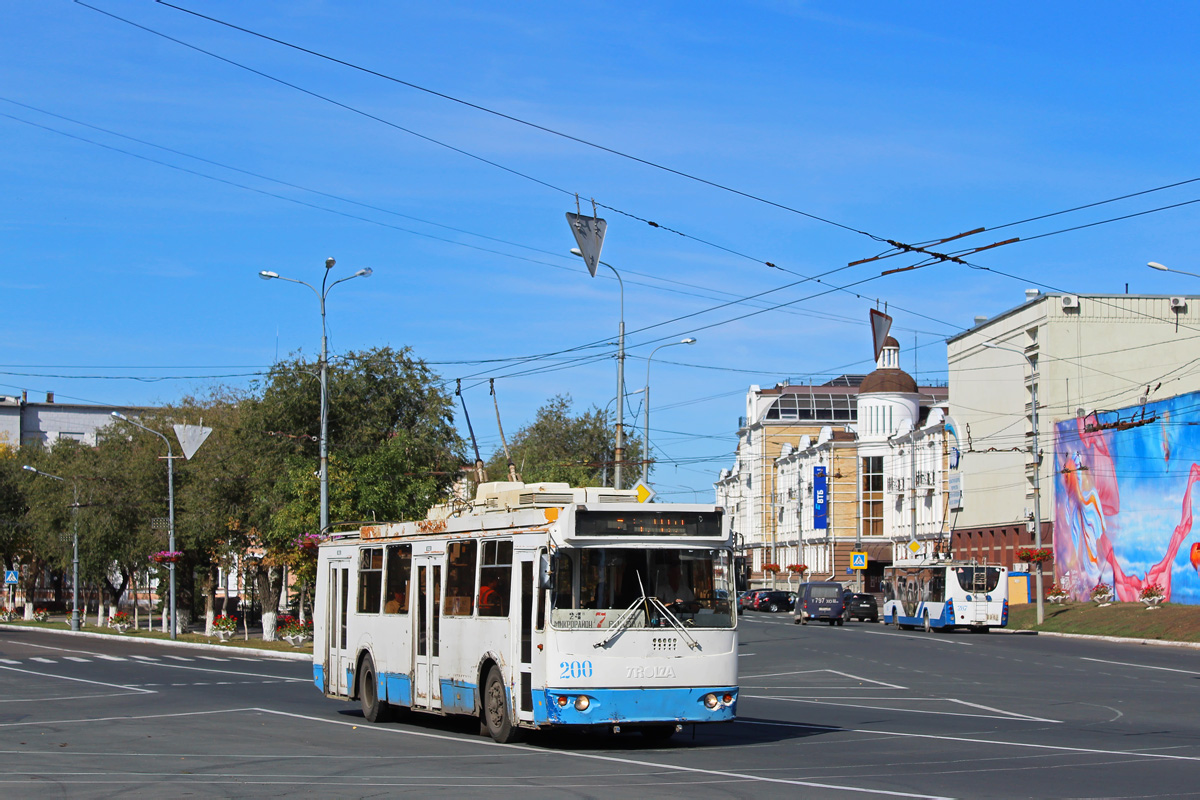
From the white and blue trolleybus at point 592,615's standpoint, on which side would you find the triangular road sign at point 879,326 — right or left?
on its left

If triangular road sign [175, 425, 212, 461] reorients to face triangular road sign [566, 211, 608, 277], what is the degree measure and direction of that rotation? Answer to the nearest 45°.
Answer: approximately 180°

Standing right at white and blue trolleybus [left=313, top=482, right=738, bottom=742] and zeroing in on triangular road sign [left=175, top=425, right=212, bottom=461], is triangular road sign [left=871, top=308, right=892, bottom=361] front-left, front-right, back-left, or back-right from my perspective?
front-right

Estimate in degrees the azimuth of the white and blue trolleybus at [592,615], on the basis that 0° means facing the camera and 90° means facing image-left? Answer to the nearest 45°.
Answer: approximately 315°

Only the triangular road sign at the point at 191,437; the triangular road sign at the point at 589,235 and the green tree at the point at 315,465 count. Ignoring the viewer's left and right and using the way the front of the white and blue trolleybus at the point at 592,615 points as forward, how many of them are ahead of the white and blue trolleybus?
0

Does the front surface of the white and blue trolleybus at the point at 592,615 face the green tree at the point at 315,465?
no

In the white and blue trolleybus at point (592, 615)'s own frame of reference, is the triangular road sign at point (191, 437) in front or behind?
behind

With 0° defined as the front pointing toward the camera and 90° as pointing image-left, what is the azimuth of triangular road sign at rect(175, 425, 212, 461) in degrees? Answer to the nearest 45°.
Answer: approximately 180°

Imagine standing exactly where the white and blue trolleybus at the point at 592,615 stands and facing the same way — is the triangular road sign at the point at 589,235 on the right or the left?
on its left

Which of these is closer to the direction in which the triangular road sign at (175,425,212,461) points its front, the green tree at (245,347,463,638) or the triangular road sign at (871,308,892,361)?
the green tree
